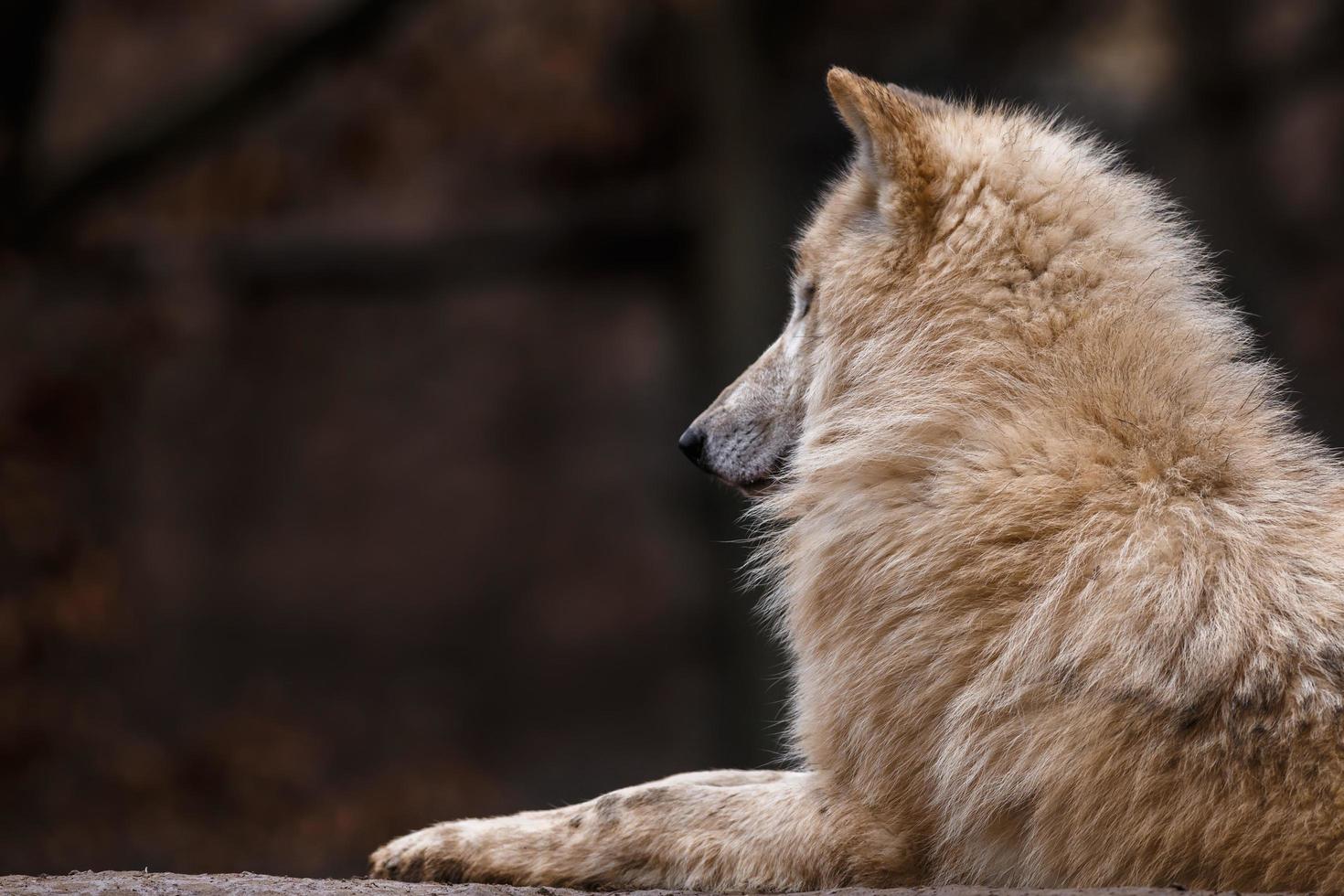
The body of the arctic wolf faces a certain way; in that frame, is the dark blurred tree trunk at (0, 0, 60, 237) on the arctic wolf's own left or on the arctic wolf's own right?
on the arctic wolf's own right

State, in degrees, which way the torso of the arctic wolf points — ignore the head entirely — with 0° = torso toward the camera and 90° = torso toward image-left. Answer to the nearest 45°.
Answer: approximately 90°

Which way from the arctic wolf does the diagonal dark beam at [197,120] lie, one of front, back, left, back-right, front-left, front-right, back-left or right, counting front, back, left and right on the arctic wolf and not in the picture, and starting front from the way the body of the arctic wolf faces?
front-right
